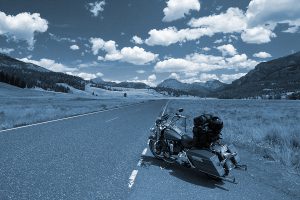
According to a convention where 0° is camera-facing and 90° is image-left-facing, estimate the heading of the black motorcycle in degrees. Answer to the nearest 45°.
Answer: approximately 135°
